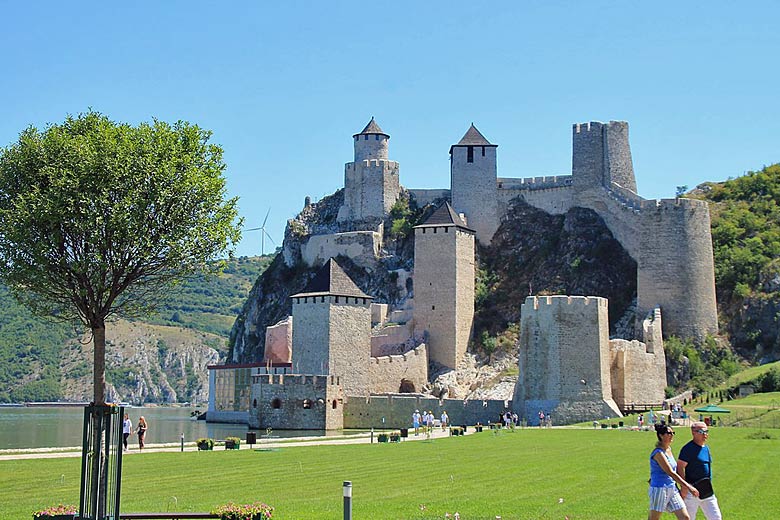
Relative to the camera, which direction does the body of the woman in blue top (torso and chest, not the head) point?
to the viewer's right

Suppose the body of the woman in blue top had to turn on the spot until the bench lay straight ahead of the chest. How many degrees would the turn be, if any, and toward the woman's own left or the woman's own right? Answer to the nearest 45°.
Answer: approximately 180°

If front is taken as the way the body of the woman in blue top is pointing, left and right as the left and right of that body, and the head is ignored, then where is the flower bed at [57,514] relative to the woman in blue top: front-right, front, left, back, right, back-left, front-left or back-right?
back

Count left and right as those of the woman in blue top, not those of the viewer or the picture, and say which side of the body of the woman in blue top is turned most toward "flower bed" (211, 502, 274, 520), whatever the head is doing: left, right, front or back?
back
